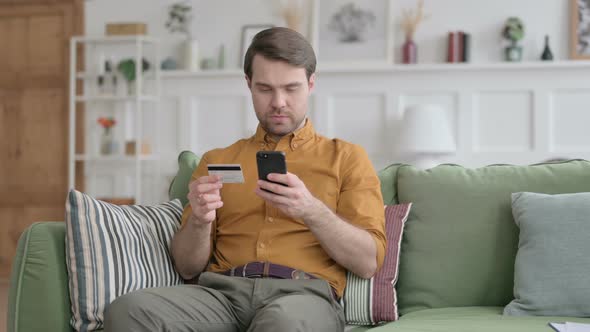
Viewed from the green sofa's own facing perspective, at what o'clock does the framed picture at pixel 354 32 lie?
The framed picture is roughly at 6 o'clock from the green sofa.

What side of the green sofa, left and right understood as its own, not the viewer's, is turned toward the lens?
front

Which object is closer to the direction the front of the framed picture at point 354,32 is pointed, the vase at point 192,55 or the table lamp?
the table lamp

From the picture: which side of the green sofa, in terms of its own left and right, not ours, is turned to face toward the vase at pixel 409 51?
back

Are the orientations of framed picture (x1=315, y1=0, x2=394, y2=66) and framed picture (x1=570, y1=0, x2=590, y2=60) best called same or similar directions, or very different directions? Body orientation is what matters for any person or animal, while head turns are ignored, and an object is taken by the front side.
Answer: same or similar directions

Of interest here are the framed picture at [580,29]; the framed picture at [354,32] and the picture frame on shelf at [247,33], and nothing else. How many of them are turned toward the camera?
3

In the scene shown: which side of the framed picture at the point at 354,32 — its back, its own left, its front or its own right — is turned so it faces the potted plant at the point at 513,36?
left

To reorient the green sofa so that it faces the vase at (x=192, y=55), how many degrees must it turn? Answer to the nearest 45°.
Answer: approximately 180°

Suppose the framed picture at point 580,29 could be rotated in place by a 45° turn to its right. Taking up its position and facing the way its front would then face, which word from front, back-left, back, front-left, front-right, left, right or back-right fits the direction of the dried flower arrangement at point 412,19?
front-right

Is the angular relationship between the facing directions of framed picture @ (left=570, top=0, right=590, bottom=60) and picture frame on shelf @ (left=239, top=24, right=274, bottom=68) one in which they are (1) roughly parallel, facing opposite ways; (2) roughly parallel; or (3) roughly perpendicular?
roughly parallel

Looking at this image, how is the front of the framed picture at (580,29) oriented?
toward the camera

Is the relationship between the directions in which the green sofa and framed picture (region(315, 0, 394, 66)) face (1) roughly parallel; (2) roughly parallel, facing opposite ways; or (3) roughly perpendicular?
roughly parallel

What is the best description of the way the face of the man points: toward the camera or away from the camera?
toward the camera

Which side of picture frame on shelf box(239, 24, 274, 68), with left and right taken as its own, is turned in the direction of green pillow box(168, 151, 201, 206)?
front

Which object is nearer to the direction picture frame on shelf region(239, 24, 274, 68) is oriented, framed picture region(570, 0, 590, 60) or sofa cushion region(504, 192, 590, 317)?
the sofa cushion

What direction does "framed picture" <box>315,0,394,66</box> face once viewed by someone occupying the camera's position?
facing the viewer

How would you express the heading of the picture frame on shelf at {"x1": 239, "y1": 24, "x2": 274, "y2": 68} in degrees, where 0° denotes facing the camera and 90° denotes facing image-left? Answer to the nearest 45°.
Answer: approximately 0°

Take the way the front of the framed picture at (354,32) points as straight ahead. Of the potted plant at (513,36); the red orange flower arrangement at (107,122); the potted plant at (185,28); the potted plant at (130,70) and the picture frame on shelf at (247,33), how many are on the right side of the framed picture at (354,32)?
4

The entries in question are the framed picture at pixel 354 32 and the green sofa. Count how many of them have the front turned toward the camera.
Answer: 2

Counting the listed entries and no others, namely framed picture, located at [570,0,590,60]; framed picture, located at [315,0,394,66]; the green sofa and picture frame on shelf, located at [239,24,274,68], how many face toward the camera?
4
